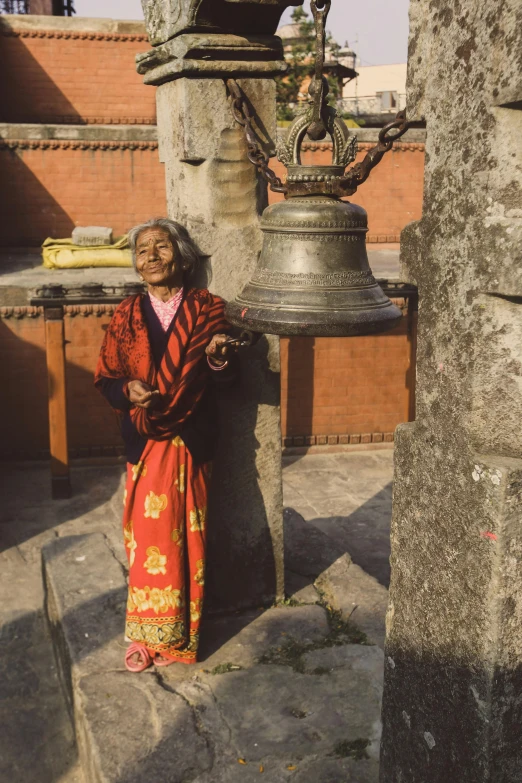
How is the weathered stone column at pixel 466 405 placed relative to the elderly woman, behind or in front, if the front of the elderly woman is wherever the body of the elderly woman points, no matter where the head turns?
in front

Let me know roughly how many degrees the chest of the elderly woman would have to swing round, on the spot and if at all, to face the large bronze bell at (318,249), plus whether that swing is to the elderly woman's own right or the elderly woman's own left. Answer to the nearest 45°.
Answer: approximately 45° to the elderly woman's own left

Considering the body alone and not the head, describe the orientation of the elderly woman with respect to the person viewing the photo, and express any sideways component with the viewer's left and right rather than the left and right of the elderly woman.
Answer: facing the viewer

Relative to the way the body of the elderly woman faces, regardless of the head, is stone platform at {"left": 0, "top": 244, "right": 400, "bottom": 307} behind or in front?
behind

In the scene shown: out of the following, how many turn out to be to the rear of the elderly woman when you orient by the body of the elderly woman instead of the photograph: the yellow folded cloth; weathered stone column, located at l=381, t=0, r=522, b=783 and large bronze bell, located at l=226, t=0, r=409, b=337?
1

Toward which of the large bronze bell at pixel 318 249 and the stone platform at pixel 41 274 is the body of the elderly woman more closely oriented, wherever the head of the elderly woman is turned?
the large bronze bell

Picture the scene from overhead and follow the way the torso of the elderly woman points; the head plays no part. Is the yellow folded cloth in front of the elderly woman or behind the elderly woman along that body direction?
behind
